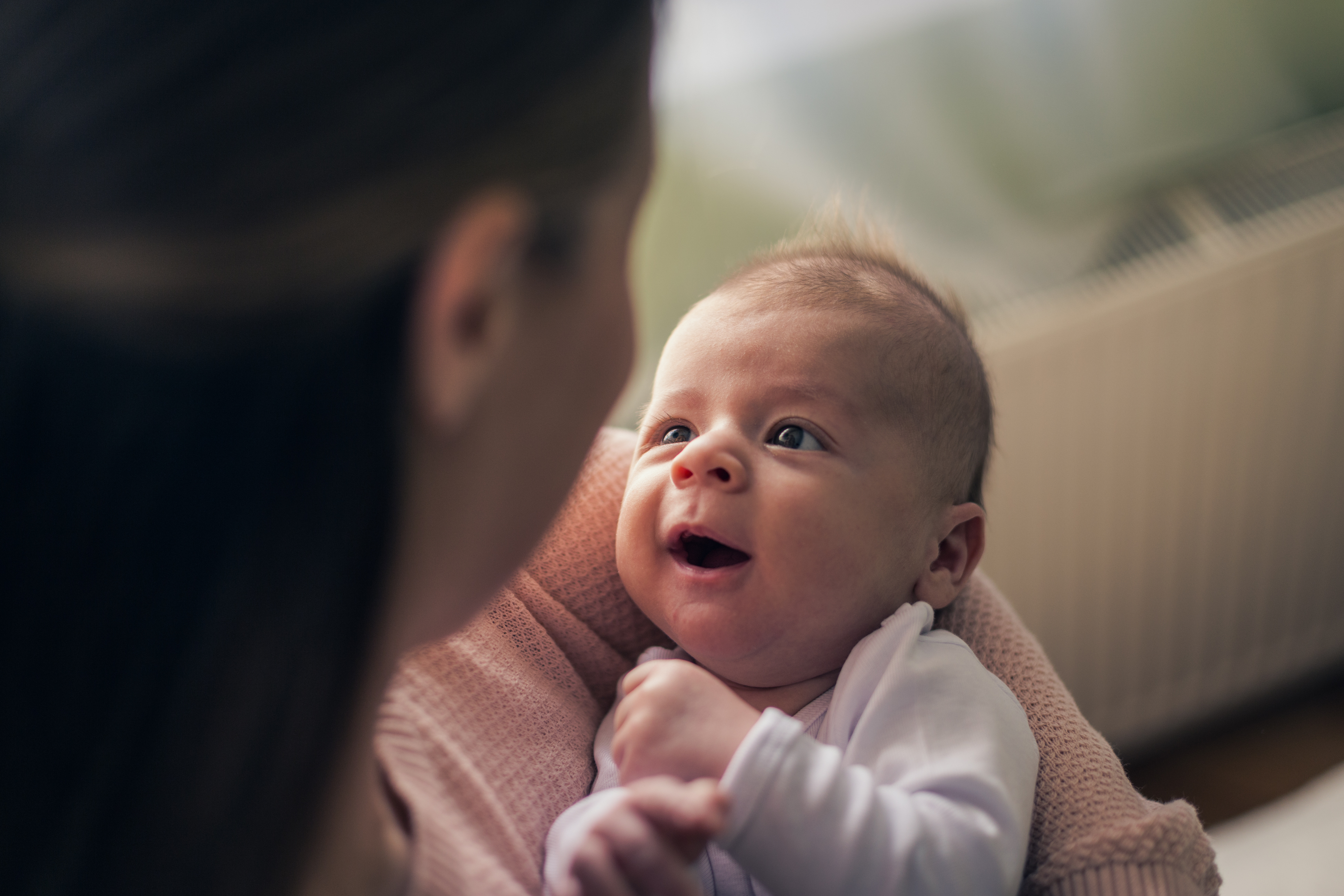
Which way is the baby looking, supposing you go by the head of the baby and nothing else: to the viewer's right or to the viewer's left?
to the viewer's left

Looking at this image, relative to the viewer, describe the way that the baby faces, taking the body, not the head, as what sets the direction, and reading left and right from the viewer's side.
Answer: facing the viewer and to the left of the viewer

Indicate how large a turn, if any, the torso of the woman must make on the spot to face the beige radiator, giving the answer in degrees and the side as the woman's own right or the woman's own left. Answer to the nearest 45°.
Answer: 0° — they already face it

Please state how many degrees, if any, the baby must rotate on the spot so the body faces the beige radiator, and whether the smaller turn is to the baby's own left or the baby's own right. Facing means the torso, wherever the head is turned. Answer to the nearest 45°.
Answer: approximately 180°

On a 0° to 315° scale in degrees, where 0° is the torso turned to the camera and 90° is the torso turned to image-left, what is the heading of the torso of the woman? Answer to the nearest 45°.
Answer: approximately 225°

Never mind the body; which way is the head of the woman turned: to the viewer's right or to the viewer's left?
to the viewer's right
